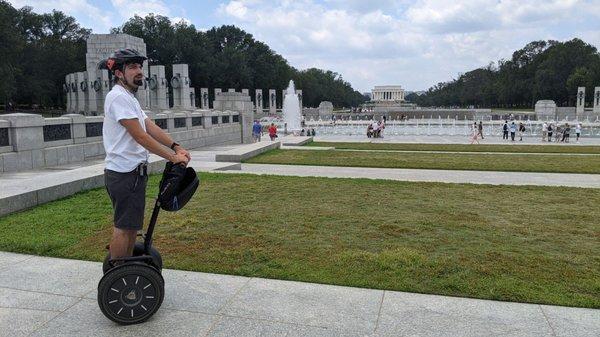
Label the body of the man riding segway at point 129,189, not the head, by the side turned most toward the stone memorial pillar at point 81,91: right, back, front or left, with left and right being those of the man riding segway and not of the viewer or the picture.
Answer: left

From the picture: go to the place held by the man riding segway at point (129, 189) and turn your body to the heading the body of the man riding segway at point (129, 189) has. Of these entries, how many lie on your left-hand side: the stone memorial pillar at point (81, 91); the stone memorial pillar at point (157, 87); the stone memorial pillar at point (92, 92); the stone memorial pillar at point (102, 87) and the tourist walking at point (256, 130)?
5

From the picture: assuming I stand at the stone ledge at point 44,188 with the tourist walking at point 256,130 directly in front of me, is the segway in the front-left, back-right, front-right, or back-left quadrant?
back-right

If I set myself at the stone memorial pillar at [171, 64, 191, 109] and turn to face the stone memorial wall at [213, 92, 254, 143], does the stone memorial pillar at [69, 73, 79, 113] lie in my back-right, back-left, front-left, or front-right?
back-right

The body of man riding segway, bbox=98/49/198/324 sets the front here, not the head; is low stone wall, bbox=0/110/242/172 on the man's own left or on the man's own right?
on the man's own left

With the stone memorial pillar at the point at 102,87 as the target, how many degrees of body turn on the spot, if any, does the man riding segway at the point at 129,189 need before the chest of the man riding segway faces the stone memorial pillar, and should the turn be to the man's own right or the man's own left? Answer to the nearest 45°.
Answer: approximately 90° to the man's own left

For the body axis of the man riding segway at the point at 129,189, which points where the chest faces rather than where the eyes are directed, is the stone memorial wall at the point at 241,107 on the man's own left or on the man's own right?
on the man's own left

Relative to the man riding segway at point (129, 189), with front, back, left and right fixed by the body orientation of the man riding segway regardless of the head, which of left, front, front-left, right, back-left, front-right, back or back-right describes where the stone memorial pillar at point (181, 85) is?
left

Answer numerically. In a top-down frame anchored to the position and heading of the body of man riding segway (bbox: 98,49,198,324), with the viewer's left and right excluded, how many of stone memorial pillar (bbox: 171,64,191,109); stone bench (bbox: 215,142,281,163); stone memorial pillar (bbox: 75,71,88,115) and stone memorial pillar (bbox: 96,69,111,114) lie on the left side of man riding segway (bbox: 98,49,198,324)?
4

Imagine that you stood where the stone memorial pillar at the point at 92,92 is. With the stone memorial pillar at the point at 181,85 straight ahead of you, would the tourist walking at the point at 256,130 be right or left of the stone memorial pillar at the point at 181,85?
right

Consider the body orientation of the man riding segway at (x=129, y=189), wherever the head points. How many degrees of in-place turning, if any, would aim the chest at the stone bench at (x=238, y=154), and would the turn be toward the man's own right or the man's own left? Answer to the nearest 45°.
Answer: approximately 90° to the man's own left

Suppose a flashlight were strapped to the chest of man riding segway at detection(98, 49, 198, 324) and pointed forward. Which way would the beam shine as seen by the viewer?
to the viewer's right

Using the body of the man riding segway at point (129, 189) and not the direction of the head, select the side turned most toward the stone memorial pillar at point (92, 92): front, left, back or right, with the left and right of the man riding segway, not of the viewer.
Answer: left

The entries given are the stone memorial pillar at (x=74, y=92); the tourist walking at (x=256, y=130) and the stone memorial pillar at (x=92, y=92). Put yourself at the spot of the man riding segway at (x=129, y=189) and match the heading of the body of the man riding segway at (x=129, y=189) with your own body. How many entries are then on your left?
3
